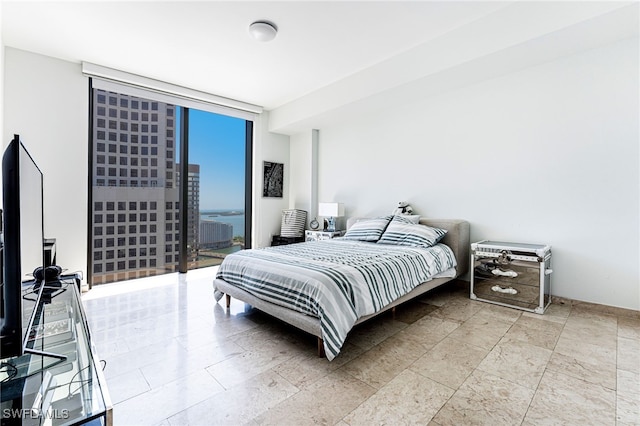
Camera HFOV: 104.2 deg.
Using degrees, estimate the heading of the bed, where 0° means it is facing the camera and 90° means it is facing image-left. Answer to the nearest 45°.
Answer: approximately 45°

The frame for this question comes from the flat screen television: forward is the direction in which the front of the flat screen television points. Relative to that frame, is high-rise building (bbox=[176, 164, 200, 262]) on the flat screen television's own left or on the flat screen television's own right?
on the flat screen television's own left

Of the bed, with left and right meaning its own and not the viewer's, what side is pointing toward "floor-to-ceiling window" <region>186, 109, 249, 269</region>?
right

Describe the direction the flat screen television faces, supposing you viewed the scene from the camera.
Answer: facing to the right of the viewer

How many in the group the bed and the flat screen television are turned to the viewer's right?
1

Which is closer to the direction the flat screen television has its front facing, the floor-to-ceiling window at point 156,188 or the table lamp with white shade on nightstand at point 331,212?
the table lamp with white shade on nightstand

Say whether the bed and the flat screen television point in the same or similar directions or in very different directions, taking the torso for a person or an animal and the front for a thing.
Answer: very different directions

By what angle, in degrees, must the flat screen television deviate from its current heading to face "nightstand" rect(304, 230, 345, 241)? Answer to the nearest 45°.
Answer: approximately 45° to its left
